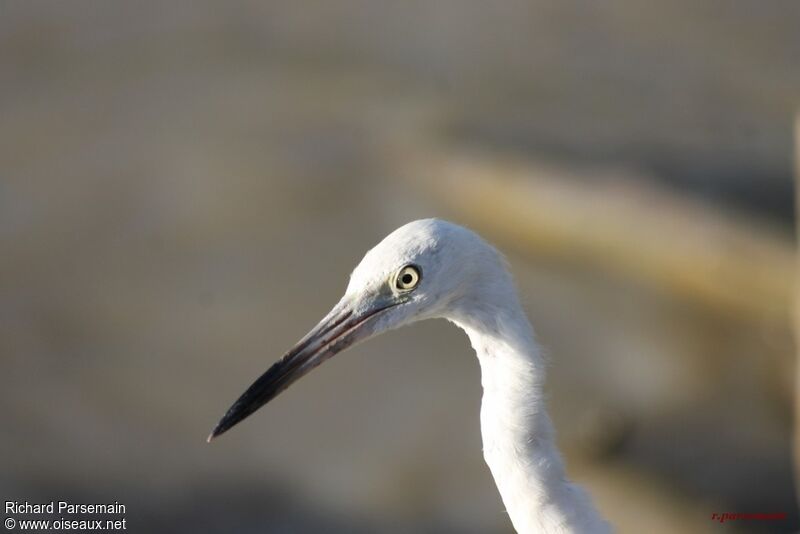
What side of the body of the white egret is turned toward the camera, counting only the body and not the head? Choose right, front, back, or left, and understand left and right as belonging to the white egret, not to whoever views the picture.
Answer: left

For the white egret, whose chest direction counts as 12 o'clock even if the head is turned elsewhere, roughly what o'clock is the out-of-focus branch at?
The out-of-focus branch is roughly at 4 o'clock from the white egret.
